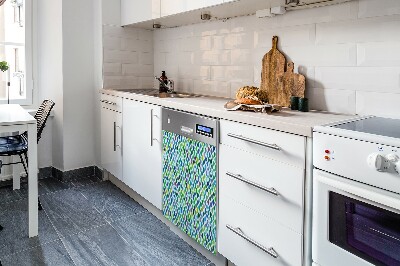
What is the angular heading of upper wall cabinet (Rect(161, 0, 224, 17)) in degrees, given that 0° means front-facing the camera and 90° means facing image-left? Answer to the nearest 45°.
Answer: approximately 45°

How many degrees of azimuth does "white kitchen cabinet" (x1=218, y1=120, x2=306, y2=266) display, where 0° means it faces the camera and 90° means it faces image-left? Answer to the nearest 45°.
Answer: approximately 45°

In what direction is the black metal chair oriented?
to the viewer's left
